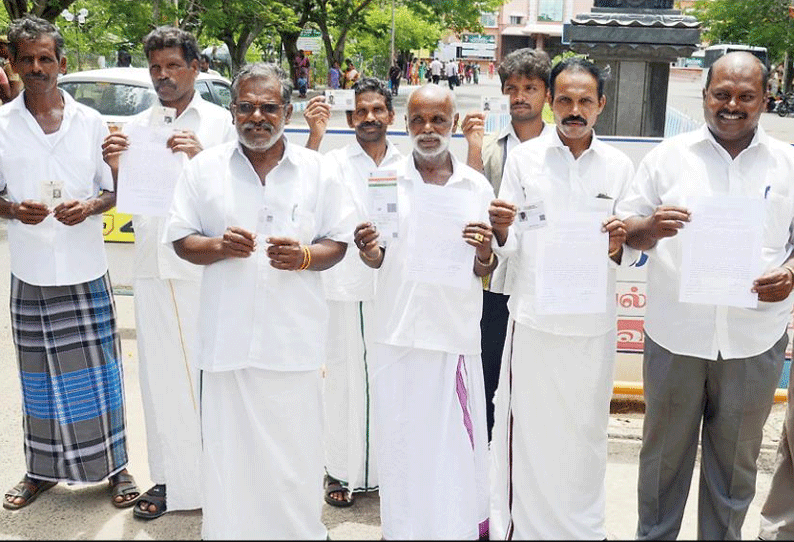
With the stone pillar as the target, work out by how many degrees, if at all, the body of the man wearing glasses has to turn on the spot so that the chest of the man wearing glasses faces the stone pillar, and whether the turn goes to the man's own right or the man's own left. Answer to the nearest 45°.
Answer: approximately 135° to the man's own left

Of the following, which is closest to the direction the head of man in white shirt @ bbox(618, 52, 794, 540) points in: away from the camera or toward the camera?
toward the camera

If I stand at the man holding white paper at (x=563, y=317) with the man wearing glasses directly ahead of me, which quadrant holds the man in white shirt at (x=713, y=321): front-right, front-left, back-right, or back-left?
back-left

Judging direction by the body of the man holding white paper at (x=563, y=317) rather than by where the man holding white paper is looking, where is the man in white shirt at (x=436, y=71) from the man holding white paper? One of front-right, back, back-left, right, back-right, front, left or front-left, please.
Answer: back

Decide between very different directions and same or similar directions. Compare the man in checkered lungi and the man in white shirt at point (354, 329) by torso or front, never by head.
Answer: same or similar directions

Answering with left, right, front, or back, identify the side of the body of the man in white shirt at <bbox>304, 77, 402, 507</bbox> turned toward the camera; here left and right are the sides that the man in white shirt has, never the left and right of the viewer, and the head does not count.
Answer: front

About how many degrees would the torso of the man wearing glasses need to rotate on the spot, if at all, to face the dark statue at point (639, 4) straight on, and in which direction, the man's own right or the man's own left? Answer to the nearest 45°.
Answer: approximately 135° to the man's own left

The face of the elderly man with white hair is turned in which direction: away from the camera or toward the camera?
toward the camera

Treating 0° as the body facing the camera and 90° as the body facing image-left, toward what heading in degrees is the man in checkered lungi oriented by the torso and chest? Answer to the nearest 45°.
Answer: approximately 0°

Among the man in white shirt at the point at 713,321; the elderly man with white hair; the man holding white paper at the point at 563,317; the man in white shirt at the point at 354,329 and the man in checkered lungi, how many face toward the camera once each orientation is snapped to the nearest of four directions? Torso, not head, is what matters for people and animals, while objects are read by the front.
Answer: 5

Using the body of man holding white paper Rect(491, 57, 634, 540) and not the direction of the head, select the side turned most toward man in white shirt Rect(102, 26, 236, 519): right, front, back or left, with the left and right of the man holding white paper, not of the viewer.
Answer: right

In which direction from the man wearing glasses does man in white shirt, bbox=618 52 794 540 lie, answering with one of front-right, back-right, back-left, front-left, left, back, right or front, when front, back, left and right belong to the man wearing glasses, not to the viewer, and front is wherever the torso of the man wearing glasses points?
left

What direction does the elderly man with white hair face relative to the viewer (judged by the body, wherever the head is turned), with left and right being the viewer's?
facing the viewer

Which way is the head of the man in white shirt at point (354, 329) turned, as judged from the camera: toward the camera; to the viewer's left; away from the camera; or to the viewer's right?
toward the camera

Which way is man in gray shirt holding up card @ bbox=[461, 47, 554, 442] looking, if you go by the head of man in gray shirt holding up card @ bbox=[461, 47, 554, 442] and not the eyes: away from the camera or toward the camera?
toward the camera

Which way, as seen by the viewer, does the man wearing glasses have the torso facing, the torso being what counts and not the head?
toward the camera

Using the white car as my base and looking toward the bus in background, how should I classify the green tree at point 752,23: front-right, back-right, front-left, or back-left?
front-left

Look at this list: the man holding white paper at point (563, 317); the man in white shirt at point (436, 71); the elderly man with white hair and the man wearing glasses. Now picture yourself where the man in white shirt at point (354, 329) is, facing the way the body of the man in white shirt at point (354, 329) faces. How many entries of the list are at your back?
1
